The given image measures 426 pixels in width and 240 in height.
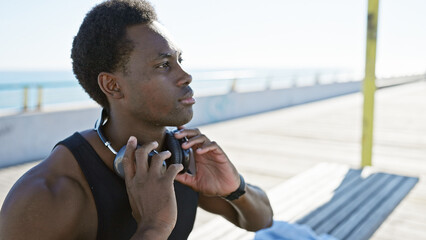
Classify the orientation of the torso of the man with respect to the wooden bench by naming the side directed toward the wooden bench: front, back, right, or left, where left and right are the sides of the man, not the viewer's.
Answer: left

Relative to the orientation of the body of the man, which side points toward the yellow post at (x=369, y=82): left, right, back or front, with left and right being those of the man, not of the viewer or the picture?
left
